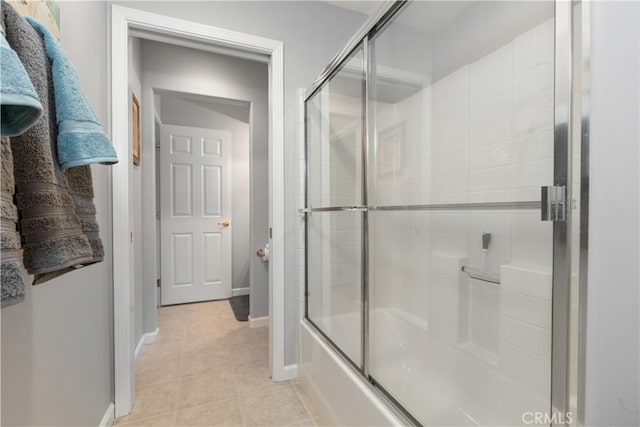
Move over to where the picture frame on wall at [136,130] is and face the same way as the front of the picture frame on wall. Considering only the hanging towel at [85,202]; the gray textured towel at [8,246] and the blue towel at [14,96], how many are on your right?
3

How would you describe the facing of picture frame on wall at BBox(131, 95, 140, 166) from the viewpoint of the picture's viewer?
facing to the right of the viewer

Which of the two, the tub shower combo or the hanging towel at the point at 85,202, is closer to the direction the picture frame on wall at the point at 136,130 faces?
the tub shower combo

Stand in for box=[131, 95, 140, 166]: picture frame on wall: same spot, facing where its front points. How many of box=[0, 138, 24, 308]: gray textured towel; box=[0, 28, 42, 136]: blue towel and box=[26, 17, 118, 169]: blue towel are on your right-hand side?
3

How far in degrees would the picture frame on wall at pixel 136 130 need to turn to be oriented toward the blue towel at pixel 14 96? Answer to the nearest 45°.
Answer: approximately 90° to its right

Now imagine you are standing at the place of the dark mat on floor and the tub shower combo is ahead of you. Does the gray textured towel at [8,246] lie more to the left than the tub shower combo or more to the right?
right

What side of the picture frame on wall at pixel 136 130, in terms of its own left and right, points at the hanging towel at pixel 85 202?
right

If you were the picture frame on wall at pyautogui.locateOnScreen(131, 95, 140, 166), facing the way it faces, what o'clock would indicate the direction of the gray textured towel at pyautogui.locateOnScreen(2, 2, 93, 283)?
The gray textured towel is roughly at 3 o'clock from the picture frame on wall.

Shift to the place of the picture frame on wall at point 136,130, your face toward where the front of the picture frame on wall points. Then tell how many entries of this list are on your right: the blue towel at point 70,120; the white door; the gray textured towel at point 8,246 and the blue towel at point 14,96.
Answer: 3

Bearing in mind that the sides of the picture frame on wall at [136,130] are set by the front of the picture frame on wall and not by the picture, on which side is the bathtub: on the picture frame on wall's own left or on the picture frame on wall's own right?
on the picture frame on wall's own right

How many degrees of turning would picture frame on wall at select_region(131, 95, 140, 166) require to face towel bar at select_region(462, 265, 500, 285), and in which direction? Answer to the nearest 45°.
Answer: approximately 45° to its right

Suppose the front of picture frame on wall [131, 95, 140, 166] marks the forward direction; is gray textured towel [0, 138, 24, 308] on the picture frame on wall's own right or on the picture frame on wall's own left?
on the picture frame on wall's own right

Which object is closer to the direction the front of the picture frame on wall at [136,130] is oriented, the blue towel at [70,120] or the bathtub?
the bathtub
